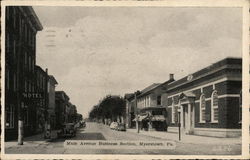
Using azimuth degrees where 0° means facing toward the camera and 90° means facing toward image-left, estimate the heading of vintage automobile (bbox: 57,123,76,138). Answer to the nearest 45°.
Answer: approximately 45°

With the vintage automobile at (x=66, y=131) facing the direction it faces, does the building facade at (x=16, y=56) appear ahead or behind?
ahead

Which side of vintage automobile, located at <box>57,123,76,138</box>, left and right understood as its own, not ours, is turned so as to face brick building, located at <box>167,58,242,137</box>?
left

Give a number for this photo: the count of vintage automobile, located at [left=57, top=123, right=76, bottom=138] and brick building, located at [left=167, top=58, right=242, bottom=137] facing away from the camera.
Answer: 0

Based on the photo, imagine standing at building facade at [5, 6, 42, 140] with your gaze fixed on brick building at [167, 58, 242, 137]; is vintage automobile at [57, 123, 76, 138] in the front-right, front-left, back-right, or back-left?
front-left

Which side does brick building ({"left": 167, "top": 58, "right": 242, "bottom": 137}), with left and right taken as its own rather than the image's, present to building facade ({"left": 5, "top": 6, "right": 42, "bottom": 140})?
front

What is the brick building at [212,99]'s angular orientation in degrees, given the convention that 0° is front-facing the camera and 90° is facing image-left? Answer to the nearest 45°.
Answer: approximately 45°
